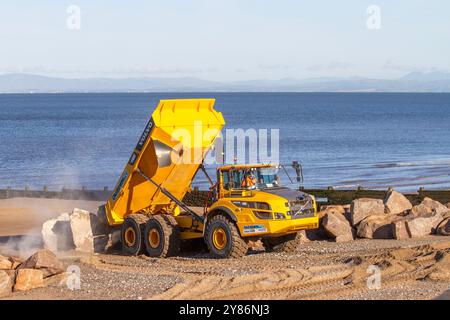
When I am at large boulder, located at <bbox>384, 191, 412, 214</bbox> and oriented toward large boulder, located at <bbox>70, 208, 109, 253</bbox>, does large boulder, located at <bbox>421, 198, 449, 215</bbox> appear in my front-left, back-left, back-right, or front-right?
back-left

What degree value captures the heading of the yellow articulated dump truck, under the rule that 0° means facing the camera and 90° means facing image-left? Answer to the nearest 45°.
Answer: approximately 315°

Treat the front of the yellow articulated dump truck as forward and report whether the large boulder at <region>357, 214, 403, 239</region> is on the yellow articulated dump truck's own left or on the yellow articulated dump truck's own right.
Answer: on the yellow articulated dump truck's own left

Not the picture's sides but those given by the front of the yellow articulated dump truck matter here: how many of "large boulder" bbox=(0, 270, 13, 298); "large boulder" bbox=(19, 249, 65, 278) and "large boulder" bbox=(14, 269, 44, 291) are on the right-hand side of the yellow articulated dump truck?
3

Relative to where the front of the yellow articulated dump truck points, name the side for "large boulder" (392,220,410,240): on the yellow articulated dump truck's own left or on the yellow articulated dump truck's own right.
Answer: on the yellow articulated dump truck's own left

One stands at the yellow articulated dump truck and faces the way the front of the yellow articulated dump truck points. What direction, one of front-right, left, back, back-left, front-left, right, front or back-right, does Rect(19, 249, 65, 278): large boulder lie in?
right

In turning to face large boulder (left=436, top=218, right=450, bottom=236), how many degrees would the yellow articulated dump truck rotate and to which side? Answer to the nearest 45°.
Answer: approximately 45° to its left

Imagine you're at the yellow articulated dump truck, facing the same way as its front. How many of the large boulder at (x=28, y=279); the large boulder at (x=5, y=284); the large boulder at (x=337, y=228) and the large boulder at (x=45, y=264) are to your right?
3

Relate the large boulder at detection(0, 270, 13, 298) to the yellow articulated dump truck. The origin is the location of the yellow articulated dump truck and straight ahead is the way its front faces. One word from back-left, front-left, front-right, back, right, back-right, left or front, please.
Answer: right
